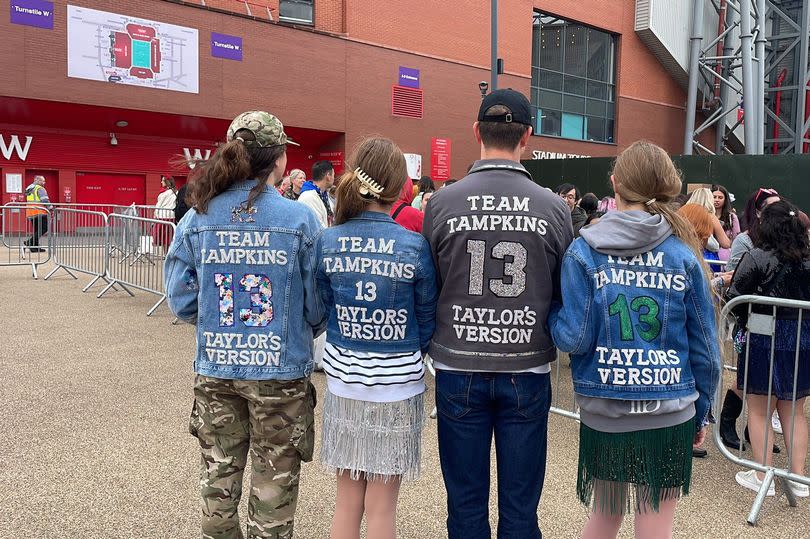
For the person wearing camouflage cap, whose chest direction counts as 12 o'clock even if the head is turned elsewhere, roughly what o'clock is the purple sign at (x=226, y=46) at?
The purple sign is roughly at 12 o'clock from the person wearing camouflage cap.

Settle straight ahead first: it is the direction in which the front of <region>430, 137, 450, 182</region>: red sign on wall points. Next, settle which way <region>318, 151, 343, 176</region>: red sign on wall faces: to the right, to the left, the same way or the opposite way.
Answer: the same way

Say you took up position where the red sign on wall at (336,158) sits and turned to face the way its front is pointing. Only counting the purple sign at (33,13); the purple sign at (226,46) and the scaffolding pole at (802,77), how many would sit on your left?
1

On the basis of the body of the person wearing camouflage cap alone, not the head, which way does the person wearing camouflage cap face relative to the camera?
away from the camera

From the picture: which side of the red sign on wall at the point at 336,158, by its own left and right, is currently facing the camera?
front

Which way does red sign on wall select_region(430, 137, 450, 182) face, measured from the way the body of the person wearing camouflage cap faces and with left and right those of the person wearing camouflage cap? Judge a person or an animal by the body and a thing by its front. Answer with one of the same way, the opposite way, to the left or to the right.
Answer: the opposite way

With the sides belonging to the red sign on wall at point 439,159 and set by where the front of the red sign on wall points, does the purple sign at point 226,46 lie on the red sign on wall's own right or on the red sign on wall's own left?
on the red sign on wall's own right

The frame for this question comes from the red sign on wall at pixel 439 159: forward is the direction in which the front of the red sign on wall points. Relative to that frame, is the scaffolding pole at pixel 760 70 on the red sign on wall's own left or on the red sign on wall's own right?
on the red sign on wall's own left

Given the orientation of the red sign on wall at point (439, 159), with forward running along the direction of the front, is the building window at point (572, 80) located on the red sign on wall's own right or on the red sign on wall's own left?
on the red sign on wall's own left

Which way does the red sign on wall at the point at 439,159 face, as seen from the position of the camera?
facing the viewer

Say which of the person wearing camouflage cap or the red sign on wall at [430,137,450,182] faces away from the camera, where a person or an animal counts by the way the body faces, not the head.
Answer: the person wearing camouflage cap

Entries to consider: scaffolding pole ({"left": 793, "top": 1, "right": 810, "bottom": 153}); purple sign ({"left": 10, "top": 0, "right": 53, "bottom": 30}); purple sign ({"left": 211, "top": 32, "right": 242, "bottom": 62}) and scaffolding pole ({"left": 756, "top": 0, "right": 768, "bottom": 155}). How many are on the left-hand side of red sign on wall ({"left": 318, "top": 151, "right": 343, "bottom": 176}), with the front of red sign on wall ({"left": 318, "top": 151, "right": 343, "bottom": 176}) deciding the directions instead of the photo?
2

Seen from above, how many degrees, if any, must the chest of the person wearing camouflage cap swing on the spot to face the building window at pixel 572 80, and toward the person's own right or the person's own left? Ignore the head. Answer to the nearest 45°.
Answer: approximately 45° to the person's own right

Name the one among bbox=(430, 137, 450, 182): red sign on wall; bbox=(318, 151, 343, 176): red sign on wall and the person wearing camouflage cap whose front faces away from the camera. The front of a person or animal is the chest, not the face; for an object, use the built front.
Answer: the person wearing camouflage cap

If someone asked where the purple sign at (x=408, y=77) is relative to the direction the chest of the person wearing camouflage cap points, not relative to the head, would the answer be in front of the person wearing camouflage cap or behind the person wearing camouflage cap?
in front
